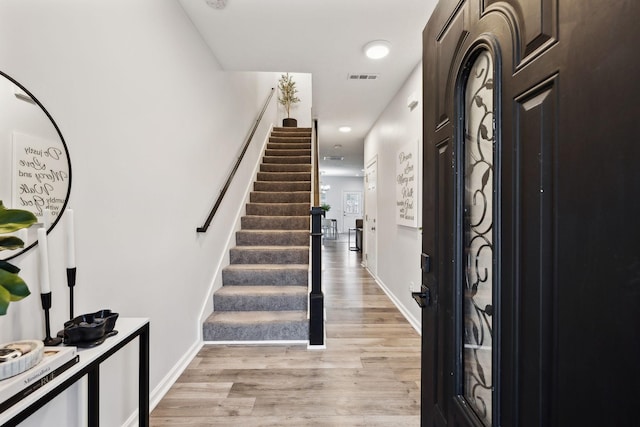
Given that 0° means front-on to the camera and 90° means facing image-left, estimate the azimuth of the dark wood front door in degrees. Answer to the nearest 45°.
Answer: approximately 45°

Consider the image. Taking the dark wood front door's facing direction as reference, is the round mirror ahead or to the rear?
ahead

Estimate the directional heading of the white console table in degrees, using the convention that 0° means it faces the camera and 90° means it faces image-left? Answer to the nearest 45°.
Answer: approximately 315°

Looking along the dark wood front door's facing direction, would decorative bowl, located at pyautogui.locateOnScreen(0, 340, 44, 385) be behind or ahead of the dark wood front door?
ahead

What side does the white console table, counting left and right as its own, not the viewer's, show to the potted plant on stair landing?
left

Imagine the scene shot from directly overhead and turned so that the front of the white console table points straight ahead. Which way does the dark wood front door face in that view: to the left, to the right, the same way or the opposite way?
the opposite way

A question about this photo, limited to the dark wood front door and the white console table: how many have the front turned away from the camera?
0

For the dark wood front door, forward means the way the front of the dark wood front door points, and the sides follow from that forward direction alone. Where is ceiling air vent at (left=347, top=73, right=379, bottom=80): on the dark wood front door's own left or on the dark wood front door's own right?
on the dark wood front door's own right
